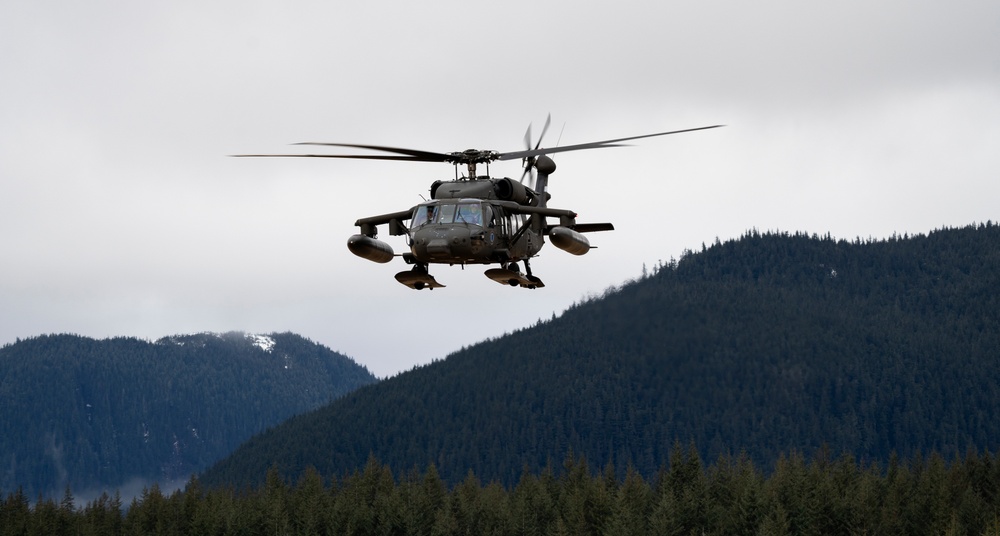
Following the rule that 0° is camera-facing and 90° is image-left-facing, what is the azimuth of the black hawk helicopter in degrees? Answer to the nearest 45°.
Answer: approximately 0°
